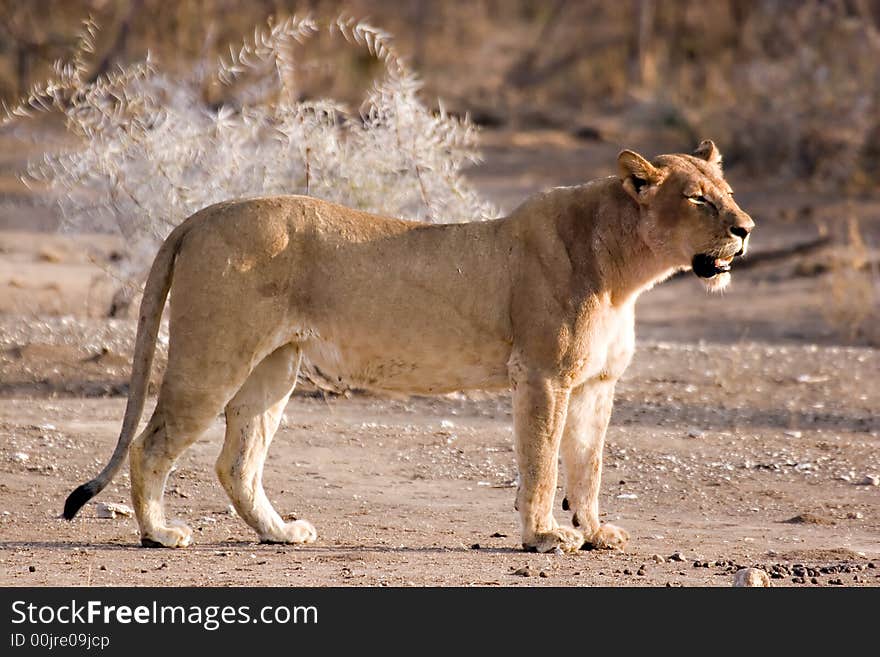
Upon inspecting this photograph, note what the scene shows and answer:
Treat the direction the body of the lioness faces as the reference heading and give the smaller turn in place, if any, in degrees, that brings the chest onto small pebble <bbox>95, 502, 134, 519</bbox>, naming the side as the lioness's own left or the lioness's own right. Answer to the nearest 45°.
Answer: approximately 135° to the lioness's own left

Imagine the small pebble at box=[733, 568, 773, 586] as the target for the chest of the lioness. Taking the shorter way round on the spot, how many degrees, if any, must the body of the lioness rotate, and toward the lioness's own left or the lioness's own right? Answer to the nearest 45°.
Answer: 0° — it already faces it

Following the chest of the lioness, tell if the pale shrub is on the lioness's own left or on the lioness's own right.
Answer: on the lioness's own left

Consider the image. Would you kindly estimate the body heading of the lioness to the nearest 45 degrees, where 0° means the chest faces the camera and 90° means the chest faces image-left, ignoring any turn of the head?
approximately 270°
